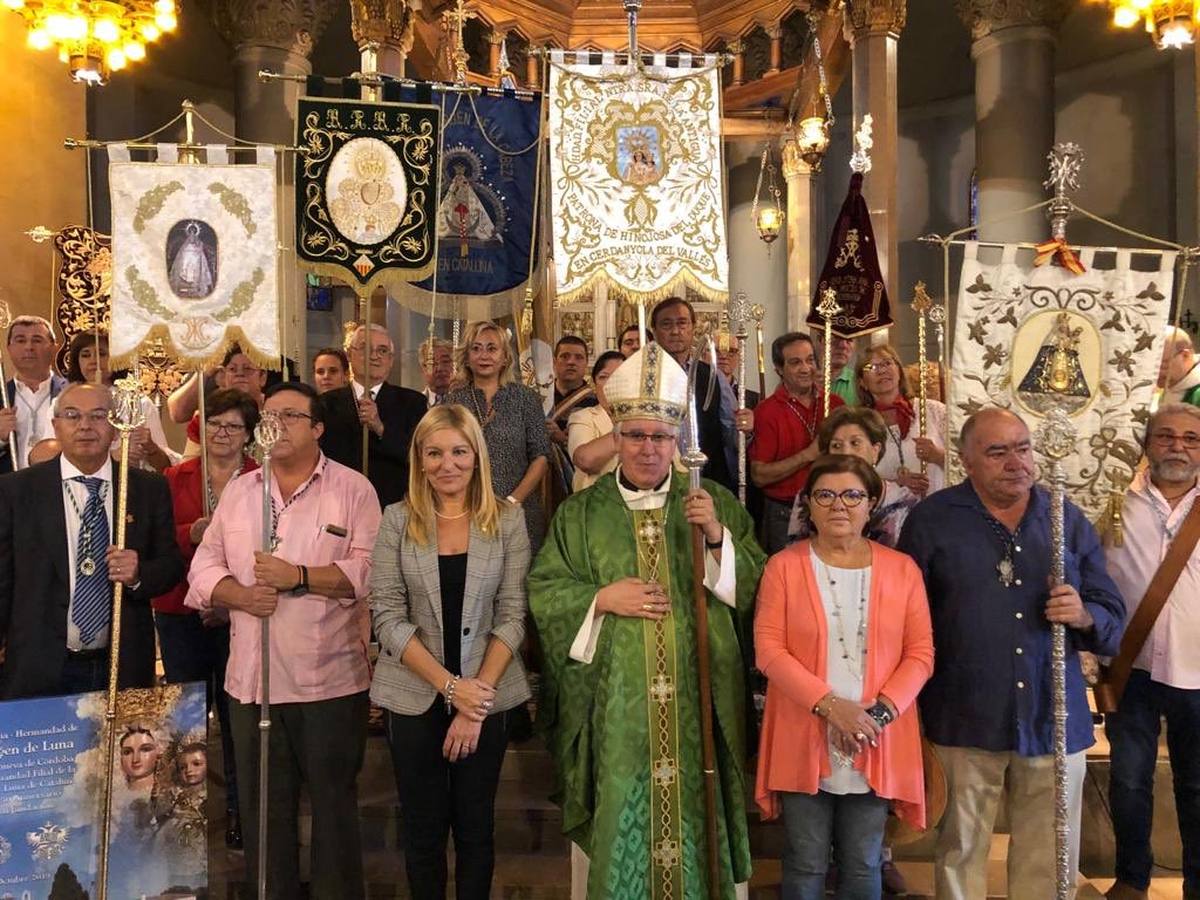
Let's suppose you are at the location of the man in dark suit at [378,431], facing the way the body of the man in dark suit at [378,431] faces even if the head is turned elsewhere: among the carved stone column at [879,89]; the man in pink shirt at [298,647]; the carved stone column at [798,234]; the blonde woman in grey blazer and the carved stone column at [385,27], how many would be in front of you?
2

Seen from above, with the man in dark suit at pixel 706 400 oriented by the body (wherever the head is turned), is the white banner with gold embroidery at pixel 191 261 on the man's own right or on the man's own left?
on the man's own right

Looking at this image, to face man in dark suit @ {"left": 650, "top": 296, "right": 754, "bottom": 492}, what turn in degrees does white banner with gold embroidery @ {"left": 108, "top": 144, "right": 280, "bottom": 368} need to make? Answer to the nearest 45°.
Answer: approximately 90° to its left

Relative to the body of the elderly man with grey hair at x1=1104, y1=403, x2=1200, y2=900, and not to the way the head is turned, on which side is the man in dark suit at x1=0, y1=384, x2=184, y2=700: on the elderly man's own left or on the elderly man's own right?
on the elderly man's own right

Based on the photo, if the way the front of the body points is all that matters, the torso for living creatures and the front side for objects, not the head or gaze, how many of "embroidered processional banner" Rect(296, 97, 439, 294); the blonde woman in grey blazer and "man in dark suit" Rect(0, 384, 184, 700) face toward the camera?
3

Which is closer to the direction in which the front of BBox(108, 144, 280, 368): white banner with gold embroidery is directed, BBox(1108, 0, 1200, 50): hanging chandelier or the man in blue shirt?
the man in blue shirt

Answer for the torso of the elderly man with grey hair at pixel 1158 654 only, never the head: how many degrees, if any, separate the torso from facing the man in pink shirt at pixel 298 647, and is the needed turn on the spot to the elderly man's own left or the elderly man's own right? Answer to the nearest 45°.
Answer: approximately 45° to the elderly man's own right

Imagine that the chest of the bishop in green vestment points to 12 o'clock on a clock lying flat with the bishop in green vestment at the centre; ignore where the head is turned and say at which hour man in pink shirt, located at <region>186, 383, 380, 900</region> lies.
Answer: The man in pink shirt is roughly at 3 o'clock from the bishop in green vestment.

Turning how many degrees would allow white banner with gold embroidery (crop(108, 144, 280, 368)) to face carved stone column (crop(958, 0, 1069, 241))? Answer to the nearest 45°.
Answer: approximately 135° to its left

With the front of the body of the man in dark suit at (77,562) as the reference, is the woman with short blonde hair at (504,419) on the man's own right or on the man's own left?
on the man's own left

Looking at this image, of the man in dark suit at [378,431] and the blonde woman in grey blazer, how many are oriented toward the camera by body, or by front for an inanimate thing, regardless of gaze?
2

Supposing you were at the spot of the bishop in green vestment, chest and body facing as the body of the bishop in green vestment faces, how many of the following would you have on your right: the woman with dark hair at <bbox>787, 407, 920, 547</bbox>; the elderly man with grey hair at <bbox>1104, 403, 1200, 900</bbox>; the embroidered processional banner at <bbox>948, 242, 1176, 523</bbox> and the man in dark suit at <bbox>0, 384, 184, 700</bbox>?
1

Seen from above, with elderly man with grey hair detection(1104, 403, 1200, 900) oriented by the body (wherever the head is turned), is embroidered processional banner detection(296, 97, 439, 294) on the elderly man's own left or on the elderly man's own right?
on the elderly man's own right
